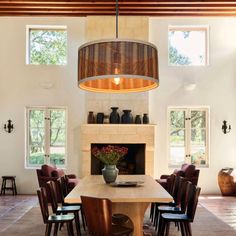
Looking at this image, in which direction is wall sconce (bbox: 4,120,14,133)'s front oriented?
toward the camera

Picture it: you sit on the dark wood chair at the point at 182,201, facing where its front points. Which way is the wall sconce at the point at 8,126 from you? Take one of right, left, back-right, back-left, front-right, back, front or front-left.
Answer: front-right

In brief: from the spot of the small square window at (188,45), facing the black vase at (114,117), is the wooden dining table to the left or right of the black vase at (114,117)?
left

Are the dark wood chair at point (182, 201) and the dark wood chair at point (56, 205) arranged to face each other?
yes

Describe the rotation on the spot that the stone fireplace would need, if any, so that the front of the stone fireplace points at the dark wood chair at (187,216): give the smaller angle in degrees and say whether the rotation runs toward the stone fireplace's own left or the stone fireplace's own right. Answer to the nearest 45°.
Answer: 0° — it already faces it

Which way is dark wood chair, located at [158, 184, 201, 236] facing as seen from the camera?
to the viewer's left

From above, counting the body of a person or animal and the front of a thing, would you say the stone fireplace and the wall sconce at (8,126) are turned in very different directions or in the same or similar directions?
same or similar directions

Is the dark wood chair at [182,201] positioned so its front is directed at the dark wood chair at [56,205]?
yes

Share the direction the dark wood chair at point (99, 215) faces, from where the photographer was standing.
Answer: facing away from the viewer and to the right of the viewer

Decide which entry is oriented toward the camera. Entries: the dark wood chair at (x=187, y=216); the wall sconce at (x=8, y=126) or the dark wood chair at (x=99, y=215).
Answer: the wall sconce

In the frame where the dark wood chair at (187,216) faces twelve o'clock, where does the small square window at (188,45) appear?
The small square window is roughly at 3 o'clock from the dark wood chair.

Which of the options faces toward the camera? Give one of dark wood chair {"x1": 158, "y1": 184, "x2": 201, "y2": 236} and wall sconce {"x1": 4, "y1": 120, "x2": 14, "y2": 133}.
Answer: the wall sconce

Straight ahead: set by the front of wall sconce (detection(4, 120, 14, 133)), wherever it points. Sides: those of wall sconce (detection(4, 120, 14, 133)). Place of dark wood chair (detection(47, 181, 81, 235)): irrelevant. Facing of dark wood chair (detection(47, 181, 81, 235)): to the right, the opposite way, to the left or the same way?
to the left

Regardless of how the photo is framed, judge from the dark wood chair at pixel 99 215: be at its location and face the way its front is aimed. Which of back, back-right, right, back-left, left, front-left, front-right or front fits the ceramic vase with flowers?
front-left

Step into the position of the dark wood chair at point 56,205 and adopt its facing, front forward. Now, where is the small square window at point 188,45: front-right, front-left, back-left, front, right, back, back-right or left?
front-left

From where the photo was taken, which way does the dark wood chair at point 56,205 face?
to the viewer's right

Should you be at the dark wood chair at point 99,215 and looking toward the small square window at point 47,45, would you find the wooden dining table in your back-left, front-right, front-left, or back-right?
front-right

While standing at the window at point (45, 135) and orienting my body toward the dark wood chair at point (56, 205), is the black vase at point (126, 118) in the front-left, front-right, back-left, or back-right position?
front-left

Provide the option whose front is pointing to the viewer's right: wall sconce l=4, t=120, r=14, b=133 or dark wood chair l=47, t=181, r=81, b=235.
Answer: the dark wood chair

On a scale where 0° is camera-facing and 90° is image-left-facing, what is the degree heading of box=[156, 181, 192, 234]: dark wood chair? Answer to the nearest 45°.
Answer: approximately 90°
